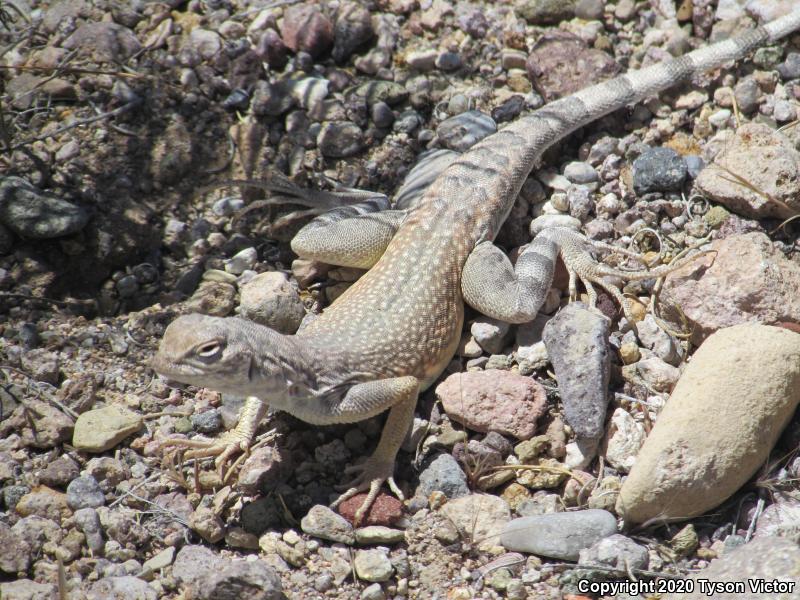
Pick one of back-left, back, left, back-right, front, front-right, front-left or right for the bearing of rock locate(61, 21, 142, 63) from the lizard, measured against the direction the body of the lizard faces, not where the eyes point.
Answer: right

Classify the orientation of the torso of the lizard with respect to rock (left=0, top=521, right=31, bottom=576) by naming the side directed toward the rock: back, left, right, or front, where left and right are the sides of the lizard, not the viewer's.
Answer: front

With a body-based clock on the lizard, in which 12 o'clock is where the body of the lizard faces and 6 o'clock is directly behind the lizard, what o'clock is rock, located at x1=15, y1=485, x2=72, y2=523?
The rock is roughly at 12 o'clock from the lizard.

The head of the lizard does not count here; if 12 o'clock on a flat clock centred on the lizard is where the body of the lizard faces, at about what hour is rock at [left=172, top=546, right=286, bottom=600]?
The rock is roughly at 11 o'clock from the lizard.

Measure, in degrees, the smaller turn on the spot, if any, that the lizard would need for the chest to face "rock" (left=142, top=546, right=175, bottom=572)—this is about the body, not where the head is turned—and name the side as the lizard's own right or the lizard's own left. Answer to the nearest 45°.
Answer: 0° — it already faces it

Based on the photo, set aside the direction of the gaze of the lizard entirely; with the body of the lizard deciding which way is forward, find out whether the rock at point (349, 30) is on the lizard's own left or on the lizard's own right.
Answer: on the lizard's own right

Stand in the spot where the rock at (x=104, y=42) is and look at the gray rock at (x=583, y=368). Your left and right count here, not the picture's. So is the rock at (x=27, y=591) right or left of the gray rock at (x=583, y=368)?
right

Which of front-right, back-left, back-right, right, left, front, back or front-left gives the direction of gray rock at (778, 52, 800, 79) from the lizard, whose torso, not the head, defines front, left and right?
back

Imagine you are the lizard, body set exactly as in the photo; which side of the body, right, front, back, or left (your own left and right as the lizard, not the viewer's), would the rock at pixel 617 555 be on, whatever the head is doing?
left

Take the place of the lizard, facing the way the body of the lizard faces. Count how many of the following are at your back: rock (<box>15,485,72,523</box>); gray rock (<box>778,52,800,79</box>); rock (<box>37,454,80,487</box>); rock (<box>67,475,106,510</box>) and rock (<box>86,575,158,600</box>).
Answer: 1

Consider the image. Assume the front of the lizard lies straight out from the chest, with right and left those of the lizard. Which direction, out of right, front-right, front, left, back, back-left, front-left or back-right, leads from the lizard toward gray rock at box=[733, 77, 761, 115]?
back

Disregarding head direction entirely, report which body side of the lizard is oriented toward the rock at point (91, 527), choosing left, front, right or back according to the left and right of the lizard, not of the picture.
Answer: front

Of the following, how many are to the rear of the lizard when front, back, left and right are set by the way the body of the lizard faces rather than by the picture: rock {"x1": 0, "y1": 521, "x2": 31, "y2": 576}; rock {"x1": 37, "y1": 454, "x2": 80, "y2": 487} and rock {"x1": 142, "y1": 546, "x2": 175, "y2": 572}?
0

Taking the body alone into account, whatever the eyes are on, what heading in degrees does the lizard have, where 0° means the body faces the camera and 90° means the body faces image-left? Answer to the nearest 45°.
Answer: approximately 45°

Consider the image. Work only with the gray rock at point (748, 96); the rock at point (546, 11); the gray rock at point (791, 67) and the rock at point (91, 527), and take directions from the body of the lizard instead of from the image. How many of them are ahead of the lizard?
1
